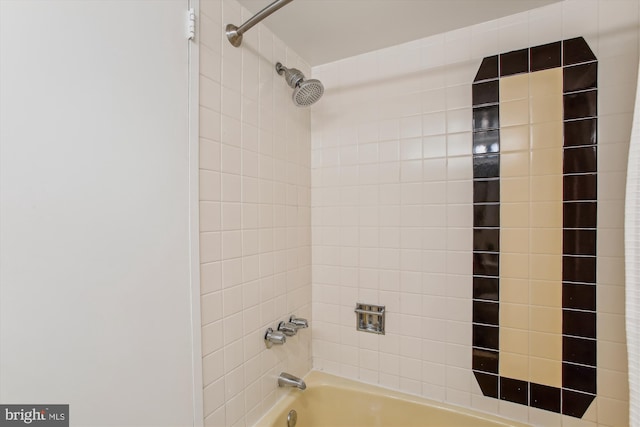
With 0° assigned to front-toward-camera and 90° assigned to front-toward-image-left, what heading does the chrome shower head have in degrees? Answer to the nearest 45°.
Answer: approximately 315°
